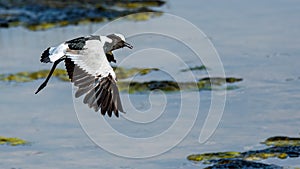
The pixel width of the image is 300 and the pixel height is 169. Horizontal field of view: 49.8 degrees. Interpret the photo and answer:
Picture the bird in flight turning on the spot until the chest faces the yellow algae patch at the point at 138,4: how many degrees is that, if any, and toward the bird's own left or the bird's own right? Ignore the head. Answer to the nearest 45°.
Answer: approximately 90° to the bird's own left

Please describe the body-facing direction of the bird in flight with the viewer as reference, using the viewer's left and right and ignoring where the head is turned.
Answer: facing to the right of the viewer

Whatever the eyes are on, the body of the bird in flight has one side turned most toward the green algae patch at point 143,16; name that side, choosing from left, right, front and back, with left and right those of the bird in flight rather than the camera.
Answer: left

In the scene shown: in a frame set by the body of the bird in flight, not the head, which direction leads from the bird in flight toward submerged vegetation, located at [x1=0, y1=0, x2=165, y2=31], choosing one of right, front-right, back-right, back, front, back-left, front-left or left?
left

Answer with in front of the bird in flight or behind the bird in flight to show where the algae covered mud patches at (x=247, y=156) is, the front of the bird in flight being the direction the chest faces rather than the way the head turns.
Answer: in front
